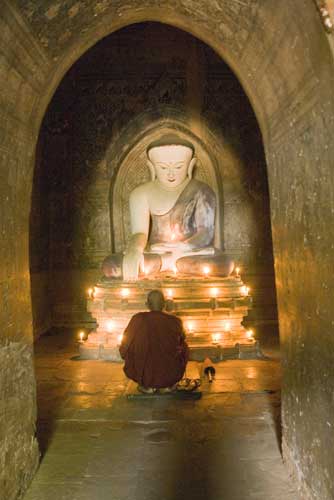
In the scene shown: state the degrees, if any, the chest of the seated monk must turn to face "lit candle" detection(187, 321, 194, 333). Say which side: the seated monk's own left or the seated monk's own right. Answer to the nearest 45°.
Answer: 0° — they already face it

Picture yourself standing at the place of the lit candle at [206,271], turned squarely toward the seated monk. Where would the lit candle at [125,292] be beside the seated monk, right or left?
right

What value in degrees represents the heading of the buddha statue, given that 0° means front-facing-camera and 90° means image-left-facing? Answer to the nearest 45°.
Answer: approximately 0°

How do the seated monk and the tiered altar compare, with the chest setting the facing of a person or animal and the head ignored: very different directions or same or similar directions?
very different directions

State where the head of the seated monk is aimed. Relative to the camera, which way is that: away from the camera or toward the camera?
away from the camera

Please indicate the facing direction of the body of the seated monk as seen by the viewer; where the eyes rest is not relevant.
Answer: away from the camera

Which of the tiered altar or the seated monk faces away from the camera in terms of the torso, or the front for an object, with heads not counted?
the seated monk

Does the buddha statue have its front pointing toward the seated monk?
yes

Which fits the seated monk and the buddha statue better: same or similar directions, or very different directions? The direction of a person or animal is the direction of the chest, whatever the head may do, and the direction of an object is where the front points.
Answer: very different directions

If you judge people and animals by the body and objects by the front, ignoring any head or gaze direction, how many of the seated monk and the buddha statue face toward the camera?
1
